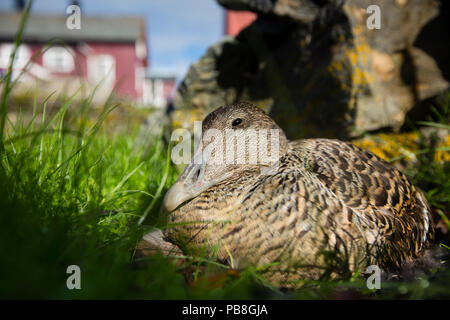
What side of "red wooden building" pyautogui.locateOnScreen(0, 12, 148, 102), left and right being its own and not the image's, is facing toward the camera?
front

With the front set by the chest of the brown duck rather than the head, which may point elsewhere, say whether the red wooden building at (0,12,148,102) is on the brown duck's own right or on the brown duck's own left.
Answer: on the brown duck's own right

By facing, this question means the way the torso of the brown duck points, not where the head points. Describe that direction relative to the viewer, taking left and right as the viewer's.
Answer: facing the viewer and to the left of the viewer

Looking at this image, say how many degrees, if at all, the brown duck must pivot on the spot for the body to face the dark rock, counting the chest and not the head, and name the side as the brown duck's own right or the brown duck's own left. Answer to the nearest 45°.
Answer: approximately 135° to the brown duck's own right

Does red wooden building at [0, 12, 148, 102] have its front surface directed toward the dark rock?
yes

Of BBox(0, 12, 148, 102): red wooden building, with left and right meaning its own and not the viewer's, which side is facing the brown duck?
front

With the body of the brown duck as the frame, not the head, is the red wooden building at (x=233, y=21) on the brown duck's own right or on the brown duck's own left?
on the brown duck's own right

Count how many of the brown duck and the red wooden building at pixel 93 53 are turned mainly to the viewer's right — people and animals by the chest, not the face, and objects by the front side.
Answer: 0

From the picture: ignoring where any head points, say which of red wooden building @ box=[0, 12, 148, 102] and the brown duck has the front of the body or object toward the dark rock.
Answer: the red wooden building

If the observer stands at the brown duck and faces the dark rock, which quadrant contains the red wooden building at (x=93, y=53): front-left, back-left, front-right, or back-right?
front-left
